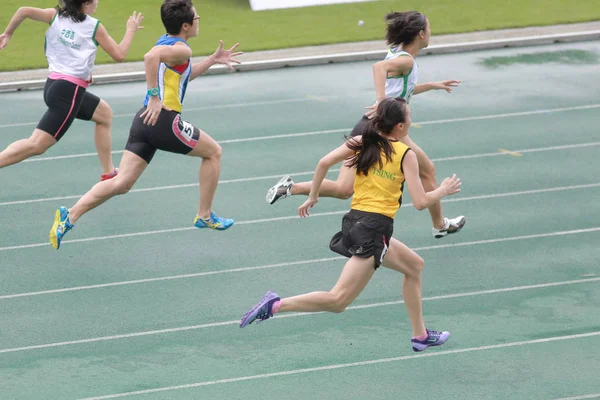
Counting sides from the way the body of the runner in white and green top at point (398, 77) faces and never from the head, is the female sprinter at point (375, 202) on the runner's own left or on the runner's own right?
on the runner's own right

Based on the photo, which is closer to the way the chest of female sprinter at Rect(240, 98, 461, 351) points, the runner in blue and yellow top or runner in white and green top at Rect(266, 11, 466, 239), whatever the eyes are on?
the runner in white and green top

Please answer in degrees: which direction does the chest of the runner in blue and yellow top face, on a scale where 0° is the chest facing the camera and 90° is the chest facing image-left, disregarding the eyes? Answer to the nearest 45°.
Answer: approximately 270°

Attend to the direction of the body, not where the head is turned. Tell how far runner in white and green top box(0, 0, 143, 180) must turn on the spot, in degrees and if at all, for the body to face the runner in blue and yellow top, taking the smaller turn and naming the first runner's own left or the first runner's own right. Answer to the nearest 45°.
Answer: approximately 90° to the first runner's own right

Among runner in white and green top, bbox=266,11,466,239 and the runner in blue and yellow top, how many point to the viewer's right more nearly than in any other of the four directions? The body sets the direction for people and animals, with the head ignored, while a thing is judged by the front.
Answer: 2

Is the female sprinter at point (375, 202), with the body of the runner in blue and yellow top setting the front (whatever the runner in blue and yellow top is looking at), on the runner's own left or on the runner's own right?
on the runner's own right

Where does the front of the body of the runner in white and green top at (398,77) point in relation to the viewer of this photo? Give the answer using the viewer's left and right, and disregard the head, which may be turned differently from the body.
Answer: facing to the right of the viewer

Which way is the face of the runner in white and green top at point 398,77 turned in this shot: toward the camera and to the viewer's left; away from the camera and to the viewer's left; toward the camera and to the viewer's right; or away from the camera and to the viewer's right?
away from the camera and to the viewer's right

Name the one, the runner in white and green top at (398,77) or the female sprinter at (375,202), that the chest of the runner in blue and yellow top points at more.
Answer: the runner in white and green top

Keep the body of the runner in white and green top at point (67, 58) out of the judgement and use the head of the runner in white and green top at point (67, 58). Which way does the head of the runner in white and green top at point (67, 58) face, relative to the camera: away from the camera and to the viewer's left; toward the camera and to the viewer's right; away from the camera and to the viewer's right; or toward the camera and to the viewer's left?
away from the camera and to the viewer's right
